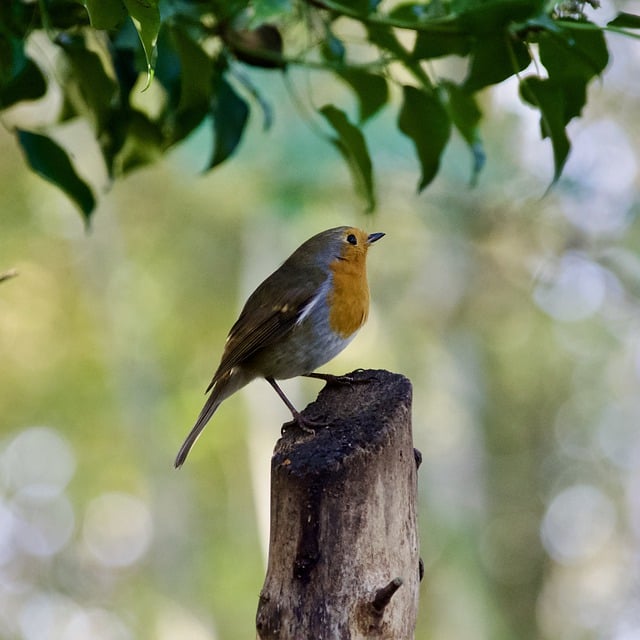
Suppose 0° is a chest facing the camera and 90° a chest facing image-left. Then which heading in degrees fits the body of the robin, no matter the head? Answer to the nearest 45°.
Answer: approximately 270°
